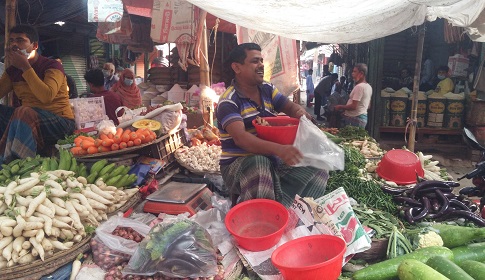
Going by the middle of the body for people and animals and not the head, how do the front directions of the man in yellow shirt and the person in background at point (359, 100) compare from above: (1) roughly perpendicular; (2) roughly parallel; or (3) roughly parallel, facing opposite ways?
roughly perpendicular

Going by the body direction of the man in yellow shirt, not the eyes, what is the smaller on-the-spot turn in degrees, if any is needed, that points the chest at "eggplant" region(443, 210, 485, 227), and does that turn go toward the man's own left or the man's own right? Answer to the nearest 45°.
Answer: approximately 90° to the man's own left

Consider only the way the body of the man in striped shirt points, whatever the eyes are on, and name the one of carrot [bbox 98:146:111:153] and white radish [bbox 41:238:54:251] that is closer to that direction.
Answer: the white radish

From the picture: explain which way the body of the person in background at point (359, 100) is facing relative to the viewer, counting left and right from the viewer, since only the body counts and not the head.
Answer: facing to the left of the viewer

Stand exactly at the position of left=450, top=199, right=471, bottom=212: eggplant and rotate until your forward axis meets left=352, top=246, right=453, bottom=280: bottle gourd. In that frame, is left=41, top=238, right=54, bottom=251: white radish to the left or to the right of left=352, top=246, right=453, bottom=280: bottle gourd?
right
